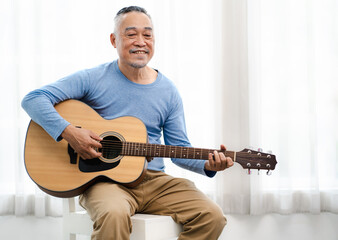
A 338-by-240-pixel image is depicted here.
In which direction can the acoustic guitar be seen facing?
toward the camera
